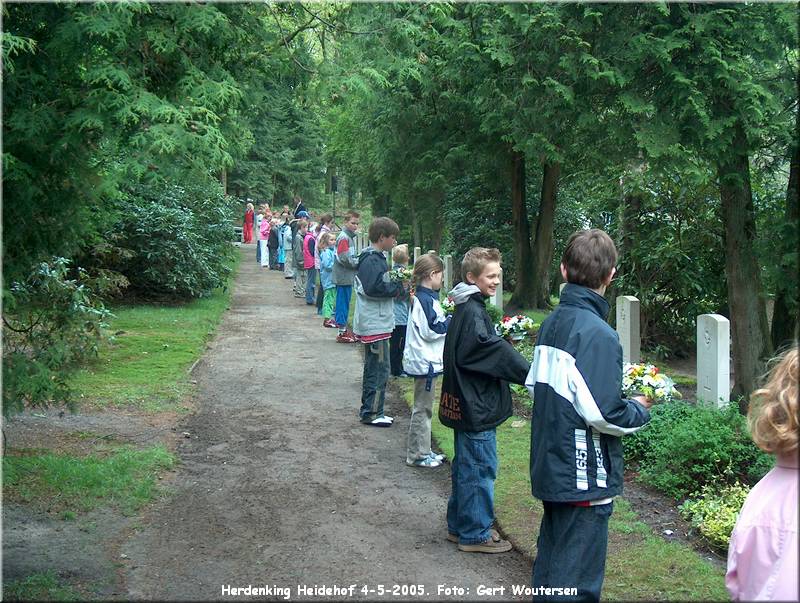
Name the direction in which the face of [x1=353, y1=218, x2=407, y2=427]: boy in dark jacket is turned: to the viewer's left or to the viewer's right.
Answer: to the viewer's right

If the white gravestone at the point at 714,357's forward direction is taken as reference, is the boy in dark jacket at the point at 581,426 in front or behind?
in front

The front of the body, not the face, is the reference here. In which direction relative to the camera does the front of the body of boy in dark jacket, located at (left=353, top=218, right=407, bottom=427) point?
to the viewer's right

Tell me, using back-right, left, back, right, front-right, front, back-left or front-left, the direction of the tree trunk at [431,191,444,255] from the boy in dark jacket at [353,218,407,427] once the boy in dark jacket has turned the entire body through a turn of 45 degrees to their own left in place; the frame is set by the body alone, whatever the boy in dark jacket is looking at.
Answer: front-left

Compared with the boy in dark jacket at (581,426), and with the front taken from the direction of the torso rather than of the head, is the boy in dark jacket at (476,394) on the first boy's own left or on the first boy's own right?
on the first boy's own left

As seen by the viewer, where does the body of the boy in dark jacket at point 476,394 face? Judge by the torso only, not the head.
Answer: to the viewer's right

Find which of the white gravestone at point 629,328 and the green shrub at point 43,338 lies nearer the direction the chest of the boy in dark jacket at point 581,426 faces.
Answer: the white gravestone

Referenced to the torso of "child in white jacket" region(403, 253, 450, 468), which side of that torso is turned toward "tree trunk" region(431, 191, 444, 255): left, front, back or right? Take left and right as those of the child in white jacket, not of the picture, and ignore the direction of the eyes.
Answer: left

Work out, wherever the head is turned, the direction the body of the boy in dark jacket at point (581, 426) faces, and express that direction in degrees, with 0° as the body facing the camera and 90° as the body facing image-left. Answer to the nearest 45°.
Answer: approximately 225°

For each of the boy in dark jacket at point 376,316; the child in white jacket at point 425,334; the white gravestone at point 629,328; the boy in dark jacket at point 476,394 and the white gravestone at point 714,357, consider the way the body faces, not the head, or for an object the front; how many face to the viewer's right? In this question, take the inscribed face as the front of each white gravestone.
3

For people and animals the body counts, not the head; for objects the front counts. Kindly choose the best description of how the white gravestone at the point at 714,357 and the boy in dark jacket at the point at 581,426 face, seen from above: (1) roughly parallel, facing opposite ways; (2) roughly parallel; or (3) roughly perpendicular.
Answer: roughly parallel, facing opposite ways

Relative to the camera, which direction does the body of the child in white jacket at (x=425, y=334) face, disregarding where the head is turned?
to the viewer's right

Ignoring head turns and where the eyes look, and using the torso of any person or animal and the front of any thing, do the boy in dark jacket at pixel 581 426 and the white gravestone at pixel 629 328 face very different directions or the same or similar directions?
very different directions

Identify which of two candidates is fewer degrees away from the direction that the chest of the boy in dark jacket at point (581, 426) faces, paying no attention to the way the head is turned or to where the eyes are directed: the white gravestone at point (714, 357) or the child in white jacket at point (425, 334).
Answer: the white gravestone
